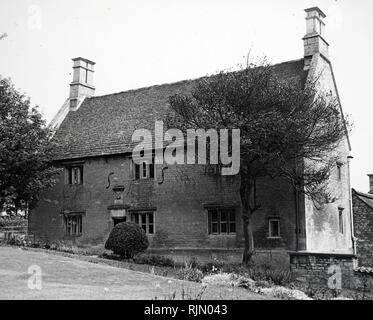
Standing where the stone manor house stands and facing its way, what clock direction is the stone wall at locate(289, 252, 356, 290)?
The stone wall is roughly at 9 o'clock from the stone manor house.

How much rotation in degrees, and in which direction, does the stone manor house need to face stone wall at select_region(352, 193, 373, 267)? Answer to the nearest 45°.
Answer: approximately 135° to its left

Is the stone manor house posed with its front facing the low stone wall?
no

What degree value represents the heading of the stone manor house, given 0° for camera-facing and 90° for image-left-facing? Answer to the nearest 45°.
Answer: approximately 45°

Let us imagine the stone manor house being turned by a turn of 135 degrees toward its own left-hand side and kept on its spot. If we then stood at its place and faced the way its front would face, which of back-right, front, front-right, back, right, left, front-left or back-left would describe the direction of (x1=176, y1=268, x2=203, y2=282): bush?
right
